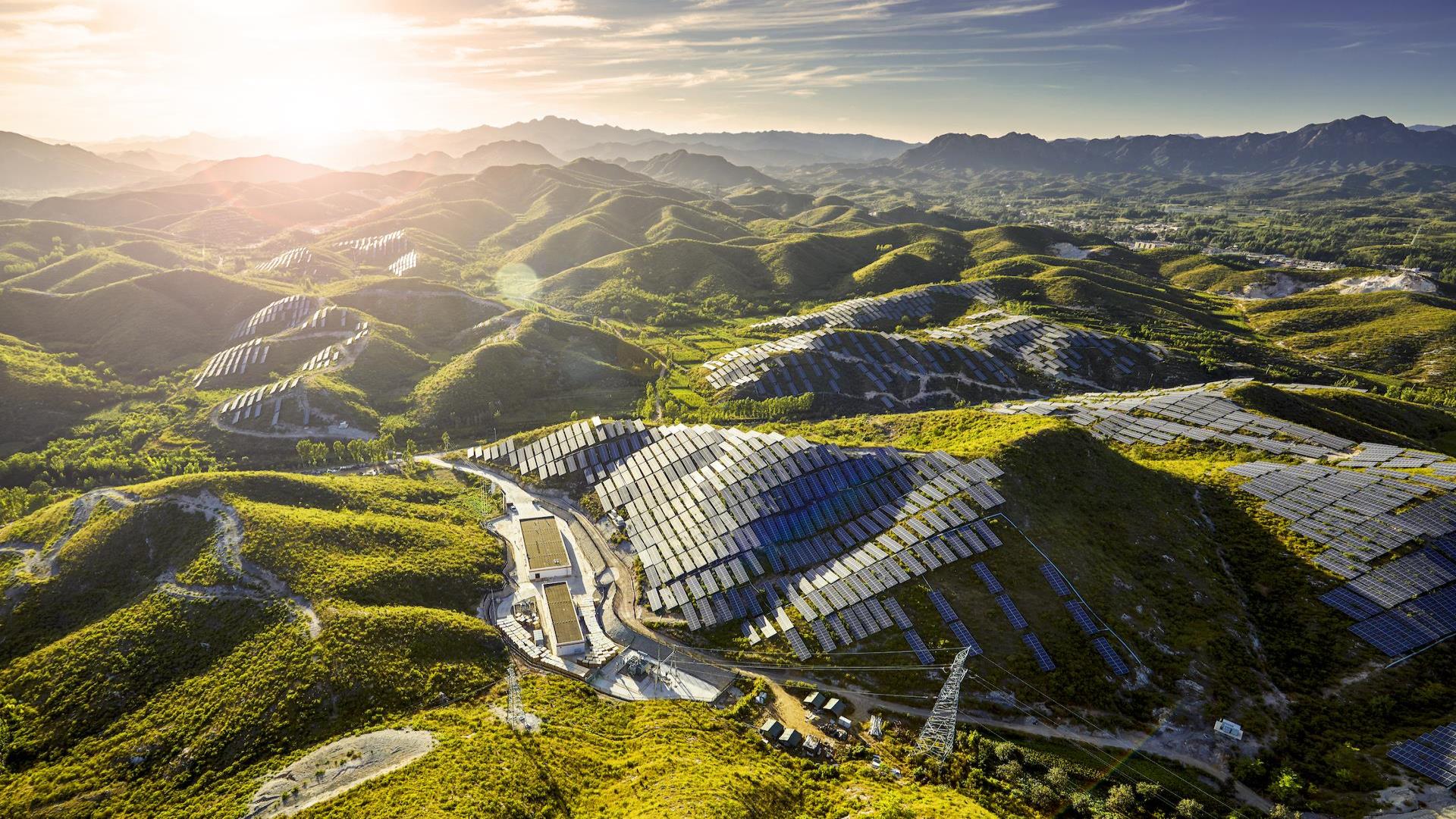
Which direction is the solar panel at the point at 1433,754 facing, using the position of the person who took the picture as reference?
facing the viewer and to the left of the viewer

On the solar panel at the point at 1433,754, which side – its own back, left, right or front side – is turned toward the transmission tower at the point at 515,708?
front

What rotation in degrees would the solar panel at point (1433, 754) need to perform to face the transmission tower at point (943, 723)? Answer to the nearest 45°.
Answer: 0° — it already faces it
